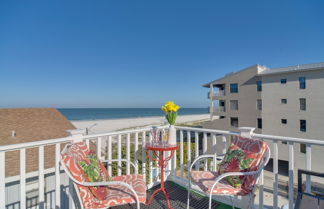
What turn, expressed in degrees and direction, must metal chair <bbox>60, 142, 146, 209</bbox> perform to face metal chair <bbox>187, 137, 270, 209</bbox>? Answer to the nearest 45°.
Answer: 0° — it already faces it

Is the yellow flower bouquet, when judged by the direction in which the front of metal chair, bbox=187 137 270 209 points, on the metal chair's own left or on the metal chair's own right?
on the metal chair's own right

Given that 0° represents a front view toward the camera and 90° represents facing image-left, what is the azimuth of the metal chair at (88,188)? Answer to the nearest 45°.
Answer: approximately 270°

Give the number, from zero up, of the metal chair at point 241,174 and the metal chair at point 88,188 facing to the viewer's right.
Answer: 1

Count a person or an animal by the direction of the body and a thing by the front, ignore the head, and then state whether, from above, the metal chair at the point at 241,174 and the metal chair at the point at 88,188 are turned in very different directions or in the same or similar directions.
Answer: very different directions

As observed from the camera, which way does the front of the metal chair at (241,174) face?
facing the viewer and to the left of the viewer

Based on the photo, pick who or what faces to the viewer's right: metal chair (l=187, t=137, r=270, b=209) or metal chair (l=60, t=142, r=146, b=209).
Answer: metal chair (l=60, t=142, r=146, b=209)
